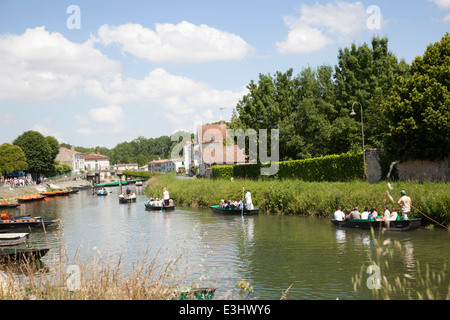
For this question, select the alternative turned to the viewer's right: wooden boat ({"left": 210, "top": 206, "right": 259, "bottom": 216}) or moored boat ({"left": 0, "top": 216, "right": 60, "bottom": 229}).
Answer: the moored boat

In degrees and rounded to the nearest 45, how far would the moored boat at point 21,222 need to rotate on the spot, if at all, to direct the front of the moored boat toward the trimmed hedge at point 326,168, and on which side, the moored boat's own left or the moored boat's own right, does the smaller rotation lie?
0° — it already faces it

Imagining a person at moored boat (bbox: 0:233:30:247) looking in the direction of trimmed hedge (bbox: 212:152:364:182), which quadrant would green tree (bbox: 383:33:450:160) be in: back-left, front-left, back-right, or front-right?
front-right

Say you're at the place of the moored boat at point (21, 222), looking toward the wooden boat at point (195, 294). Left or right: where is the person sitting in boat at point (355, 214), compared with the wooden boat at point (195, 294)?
left

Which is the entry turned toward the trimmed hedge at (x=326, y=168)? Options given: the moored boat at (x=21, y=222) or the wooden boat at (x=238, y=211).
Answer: the moored boat

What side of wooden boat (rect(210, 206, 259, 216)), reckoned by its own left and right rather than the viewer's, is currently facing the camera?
left

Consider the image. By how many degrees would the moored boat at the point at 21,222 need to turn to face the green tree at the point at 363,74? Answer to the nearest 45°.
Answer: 0° — it already faces it

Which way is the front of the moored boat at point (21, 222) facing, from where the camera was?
facing to the right of the viewer

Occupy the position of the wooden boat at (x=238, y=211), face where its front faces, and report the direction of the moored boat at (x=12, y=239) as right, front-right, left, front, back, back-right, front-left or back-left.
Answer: front-left

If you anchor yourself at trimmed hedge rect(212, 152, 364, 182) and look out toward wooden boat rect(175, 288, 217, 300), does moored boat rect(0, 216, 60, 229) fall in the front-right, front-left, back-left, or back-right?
front-right

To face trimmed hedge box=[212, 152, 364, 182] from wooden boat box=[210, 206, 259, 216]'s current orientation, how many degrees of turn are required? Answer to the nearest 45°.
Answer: approximately 135° to its right

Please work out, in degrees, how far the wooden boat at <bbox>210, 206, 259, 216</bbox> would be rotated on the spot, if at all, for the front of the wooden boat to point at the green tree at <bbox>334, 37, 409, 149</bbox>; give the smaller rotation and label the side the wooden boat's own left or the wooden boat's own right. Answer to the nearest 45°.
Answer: approximately 135° to the wooden boat's own right

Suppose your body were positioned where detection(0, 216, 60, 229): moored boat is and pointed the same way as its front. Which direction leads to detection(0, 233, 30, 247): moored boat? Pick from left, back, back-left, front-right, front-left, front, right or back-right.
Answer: right
